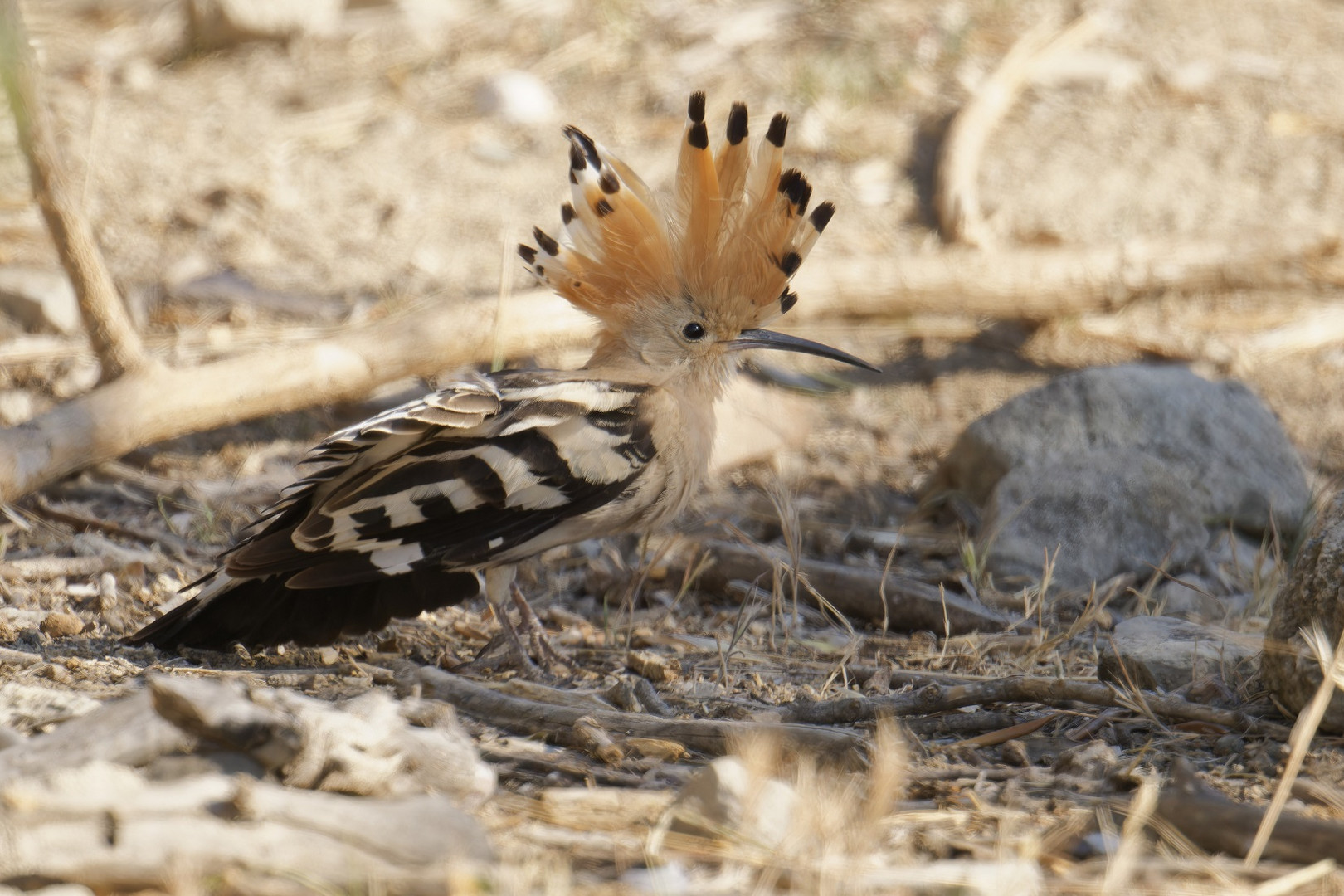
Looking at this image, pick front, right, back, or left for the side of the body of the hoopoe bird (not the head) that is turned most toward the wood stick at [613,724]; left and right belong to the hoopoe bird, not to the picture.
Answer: right

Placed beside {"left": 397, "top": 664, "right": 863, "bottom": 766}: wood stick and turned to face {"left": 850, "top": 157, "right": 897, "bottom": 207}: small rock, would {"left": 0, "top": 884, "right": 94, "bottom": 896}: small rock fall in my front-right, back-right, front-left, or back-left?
back-left

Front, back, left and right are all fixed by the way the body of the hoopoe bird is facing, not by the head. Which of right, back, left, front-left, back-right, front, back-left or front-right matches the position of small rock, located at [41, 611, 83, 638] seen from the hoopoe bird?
back

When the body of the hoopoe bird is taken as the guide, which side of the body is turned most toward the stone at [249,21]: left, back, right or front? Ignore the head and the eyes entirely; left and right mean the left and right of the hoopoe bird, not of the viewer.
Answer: left

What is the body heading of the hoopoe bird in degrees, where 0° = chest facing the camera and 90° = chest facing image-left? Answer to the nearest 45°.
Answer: approximately 270°

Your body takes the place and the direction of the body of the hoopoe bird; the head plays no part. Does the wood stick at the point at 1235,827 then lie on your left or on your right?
on your right

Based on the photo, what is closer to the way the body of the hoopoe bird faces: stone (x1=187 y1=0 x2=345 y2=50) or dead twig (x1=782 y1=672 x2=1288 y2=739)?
the dead twig

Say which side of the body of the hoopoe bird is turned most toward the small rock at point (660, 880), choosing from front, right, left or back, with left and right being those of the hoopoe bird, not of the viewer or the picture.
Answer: right
